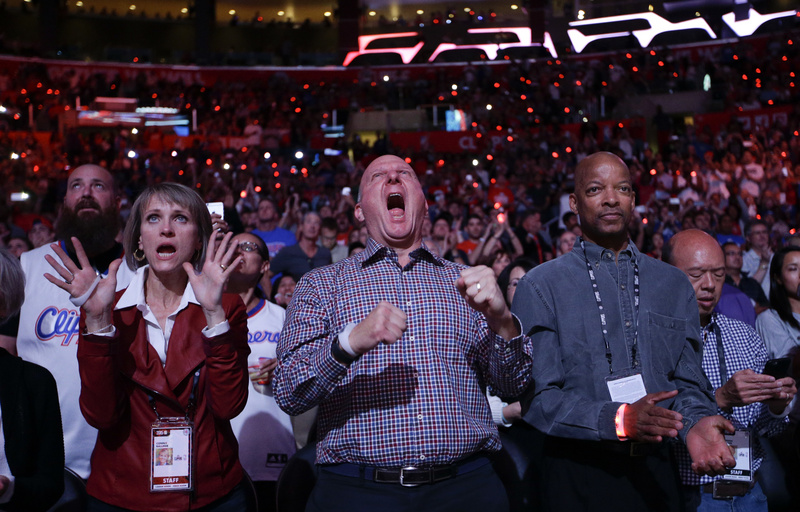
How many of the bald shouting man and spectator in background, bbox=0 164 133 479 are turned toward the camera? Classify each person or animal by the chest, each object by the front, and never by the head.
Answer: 2

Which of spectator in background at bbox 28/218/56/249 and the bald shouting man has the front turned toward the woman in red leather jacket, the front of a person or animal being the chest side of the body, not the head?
the spectator in background

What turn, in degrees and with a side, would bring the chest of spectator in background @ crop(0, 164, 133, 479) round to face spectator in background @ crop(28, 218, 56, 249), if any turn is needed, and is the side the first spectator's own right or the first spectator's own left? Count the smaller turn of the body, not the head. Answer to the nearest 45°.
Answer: approximately 180°

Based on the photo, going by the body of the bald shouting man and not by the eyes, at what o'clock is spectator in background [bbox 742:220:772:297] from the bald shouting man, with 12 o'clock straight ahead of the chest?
The spectator in background is roughly at 7 o'clock from the bald shouting man.

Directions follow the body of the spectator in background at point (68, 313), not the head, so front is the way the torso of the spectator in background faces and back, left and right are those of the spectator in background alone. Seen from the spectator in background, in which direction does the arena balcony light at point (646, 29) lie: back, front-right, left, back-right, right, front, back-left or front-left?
back-left

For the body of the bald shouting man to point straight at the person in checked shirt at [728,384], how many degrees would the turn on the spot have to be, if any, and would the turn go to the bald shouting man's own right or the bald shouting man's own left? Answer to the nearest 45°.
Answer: approximately 135° to the bald shouting man's own left

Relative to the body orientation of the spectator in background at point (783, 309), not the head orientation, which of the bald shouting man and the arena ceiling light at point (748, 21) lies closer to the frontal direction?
the bald shouting man
